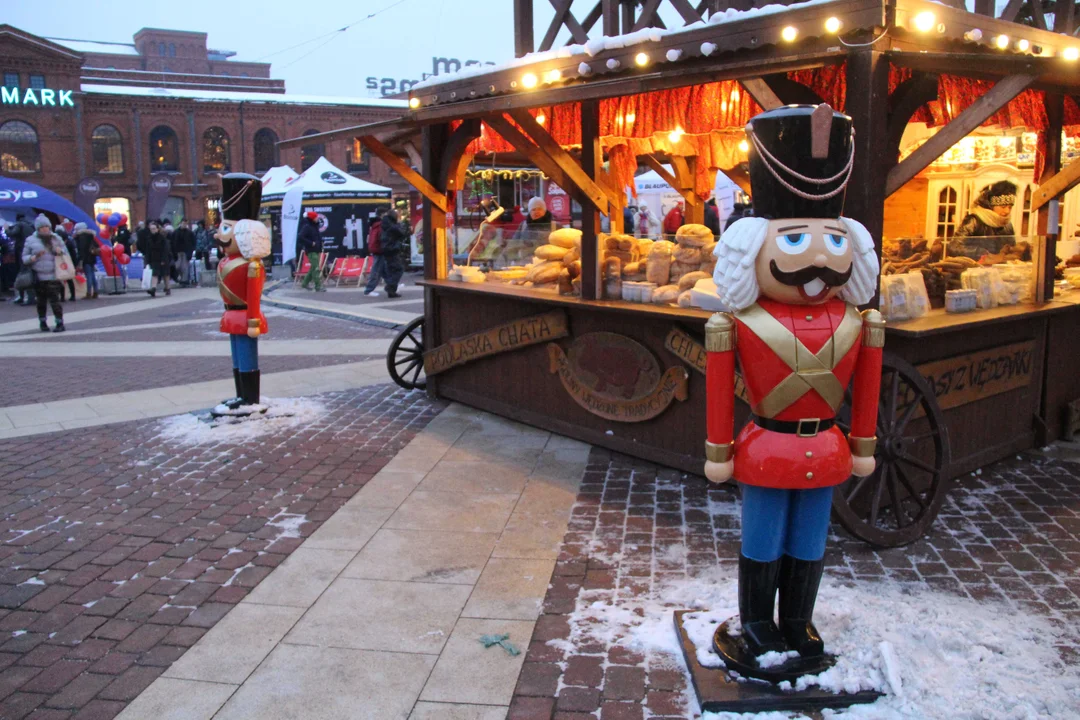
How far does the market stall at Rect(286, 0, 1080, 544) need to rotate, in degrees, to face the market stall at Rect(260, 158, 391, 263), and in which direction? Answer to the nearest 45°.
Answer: approximately 90° to its right

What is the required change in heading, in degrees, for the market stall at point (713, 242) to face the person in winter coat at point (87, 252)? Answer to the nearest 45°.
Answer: approximately 90° to its right

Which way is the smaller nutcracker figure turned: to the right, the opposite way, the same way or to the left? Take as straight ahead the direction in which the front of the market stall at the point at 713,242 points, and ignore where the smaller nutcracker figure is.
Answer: the same way

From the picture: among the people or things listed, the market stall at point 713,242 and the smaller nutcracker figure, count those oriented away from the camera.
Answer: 0

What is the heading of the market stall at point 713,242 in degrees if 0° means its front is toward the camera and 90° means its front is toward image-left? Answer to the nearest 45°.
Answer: approximately 45°

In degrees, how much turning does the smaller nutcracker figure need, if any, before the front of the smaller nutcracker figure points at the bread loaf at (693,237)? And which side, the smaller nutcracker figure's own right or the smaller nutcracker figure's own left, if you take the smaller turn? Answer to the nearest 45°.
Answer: approximately 135° to the smaller nutcracker figure's own left

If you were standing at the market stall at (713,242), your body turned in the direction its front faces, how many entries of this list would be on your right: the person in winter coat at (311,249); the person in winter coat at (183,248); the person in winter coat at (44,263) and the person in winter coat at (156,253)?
4

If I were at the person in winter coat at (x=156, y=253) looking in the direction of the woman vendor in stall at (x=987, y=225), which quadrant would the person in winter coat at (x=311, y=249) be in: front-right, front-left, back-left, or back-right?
front-left

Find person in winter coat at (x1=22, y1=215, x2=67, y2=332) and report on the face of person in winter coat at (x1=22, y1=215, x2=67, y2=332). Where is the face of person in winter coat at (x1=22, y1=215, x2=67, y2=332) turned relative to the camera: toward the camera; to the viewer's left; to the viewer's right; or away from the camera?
toward the camera

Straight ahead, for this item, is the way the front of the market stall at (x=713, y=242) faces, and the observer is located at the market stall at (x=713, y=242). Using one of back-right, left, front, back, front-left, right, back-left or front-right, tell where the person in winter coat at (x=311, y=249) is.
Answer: right

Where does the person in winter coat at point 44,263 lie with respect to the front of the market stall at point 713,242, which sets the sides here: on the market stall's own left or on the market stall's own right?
on the market stall's own right
